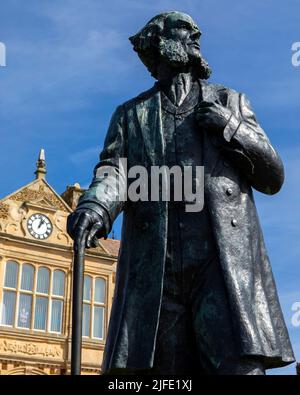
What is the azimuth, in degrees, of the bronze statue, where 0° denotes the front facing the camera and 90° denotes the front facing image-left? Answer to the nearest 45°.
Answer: approximately 0°

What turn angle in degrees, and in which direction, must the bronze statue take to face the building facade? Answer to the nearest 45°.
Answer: approximately 180°
